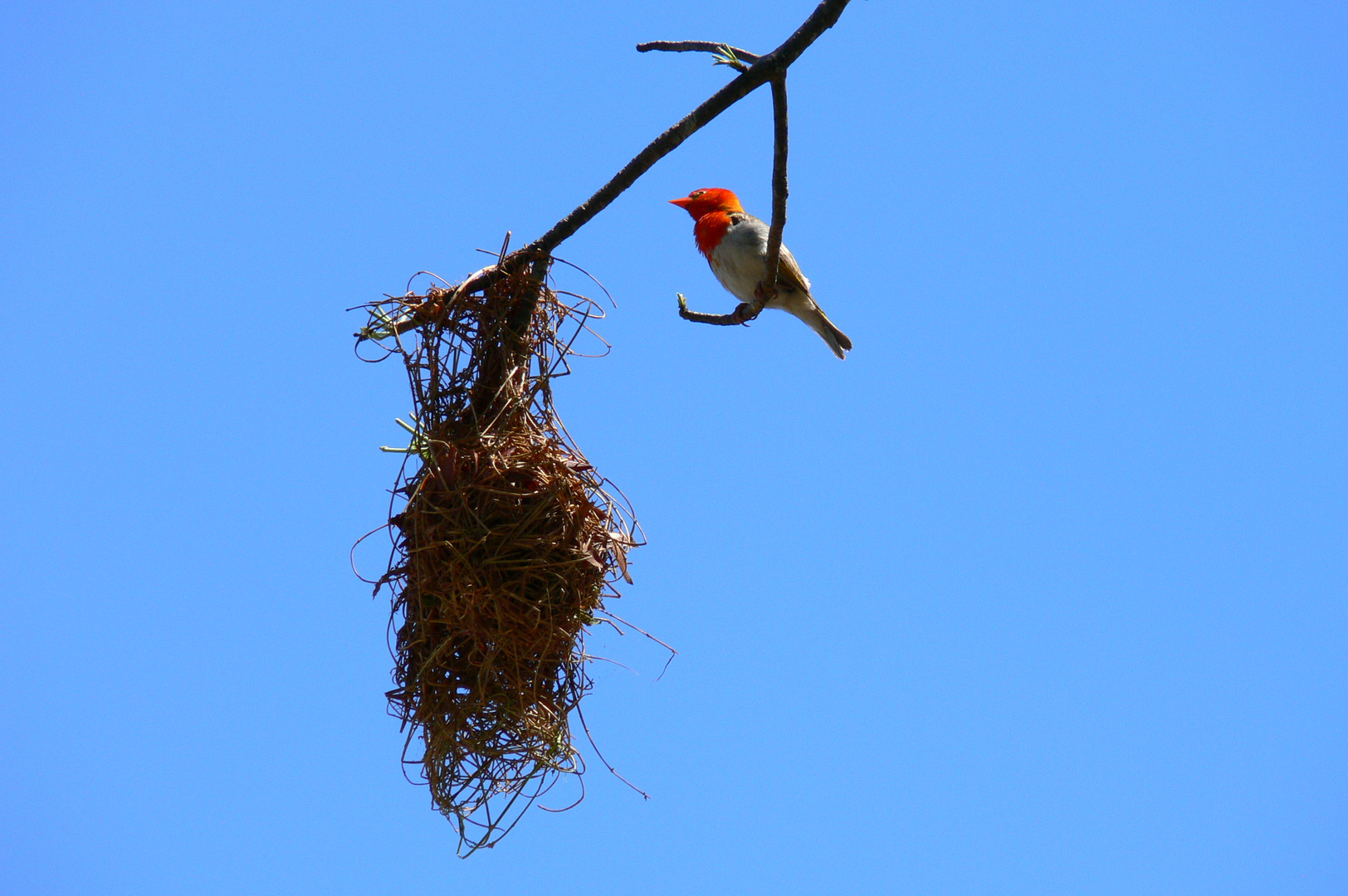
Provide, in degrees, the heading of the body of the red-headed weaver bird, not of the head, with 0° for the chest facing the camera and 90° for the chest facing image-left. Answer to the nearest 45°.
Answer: approximately 90°
